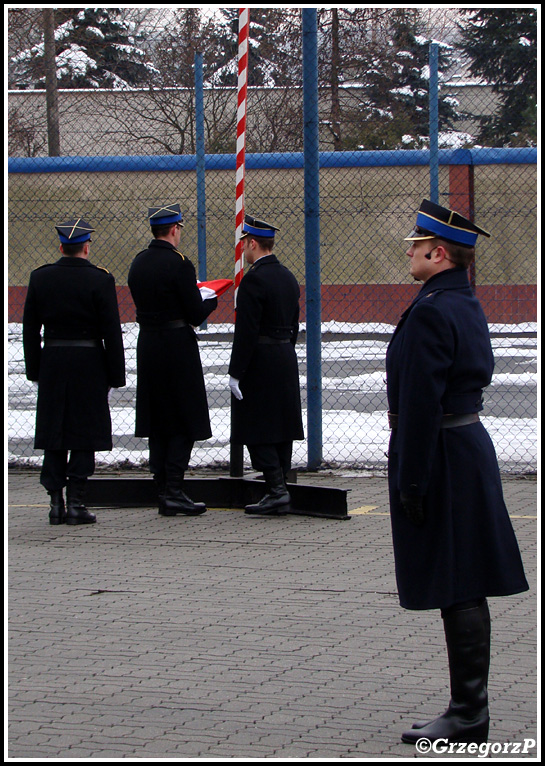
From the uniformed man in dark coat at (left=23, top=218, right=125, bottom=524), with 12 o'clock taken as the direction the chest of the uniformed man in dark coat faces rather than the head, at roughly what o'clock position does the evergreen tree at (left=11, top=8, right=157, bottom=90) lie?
The evergreen tree is roughly at 12 o'clock from the uniformed man in dark coat.

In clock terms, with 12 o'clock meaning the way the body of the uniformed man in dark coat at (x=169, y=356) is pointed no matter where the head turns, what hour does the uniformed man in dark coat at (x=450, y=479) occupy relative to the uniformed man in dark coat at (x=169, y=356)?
the uniformed man in dark coat at (x=450, y=479) is roughly at 4 o'clock from the uniformed man in dark coat at (x=169, y=356).

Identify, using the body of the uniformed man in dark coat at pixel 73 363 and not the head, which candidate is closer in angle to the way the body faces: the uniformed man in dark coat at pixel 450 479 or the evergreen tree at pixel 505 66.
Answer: the evergreen tree

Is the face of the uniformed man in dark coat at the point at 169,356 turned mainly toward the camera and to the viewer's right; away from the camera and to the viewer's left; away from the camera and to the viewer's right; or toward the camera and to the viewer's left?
away from the camera and to the viewer's right

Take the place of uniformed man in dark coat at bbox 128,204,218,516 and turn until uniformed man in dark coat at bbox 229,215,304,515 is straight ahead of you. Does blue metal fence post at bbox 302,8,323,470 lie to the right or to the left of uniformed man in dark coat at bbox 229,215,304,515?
left

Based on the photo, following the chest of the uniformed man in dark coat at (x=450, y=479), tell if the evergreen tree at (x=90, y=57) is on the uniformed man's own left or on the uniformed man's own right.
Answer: on the uniformed man's own right

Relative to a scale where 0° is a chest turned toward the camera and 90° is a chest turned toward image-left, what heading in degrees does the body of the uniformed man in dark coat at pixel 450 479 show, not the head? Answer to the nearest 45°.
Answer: approximately 90°

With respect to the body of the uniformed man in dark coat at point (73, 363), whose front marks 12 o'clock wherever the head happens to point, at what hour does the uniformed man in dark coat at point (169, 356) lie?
the uniformed man in dark coat at point (169, 356) is roughly at 3 o'clock from the uniformed man in dark coat at point (73, 363).

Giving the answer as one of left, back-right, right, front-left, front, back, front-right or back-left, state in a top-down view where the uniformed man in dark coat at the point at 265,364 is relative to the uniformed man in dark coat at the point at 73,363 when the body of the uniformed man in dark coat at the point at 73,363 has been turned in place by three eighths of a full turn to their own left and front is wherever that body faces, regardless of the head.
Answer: back-left

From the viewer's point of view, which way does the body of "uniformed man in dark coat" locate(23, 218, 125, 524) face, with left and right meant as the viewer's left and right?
facing away from the viewer

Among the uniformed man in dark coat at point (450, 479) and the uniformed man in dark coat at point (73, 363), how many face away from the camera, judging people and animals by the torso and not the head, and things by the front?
1

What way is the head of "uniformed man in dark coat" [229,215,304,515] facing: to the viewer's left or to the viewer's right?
to the viewer's left
